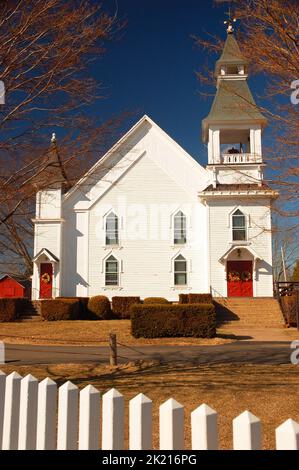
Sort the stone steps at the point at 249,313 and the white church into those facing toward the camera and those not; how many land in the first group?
2

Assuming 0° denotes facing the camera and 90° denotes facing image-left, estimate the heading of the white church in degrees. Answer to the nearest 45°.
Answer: approximately 0°

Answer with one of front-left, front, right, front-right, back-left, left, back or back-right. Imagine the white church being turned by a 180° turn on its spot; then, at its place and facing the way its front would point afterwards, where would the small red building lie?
front-left

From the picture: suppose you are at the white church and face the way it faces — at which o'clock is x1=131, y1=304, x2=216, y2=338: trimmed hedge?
The trimmed hedge is roughly at 12 o'clock from the white church.

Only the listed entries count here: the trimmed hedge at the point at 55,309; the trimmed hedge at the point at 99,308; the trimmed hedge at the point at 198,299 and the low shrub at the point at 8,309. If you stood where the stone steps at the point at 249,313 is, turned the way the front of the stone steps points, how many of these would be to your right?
4

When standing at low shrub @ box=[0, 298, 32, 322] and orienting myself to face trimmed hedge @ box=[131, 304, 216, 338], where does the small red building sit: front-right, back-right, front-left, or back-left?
back-left

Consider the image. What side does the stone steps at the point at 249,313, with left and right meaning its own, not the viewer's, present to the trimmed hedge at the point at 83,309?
right

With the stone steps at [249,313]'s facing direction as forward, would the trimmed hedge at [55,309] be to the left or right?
on its right

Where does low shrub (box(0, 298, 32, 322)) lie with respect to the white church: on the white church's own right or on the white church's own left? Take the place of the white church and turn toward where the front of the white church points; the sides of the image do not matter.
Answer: on the white church's own right

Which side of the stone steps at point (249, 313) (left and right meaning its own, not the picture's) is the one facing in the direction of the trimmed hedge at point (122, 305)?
right
